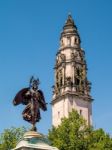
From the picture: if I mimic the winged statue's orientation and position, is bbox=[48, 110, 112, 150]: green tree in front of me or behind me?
behind

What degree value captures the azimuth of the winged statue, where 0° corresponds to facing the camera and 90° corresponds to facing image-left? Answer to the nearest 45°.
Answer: approximately 0°
